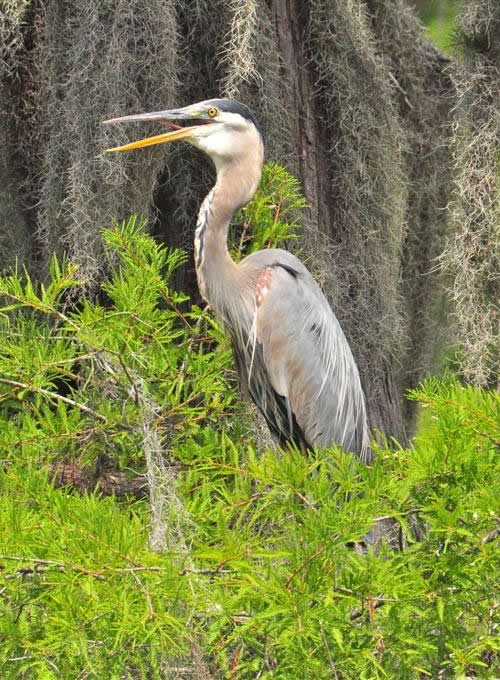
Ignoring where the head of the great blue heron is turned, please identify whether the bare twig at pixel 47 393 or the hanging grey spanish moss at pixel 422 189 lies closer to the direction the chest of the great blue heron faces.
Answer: the bare twig

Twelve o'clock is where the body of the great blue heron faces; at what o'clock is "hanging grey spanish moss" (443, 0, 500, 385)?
The hanging grey spanish moss is roughly at 5 o'clock from the great blue heron.

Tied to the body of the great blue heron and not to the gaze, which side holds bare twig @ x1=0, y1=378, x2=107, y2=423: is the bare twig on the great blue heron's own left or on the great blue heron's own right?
on the great blue heron's own left

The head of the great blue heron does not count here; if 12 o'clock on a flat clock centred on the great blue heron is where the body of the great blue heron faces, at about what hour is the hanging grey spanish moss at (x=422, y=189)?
The hanging grey spanish moss is roughly at 4 o'clock from the great blue heron.

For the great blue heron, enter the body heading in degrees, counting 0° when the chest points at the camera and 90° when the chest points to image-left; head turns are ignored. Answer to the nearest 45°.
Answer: approximately 90°
